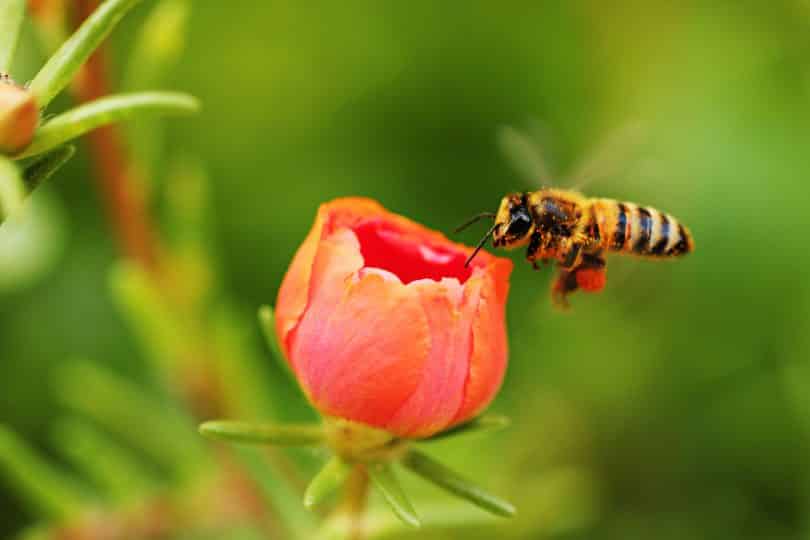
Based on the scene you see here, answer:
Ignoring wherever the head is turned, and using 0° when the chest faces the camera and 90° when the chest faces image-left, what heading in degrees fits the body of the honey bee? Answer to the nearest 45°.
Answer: approximately 90°

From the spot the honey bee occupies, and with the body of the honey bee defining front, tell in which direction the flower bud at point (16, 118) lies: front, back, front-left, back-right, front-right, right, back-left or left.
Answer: front-left
